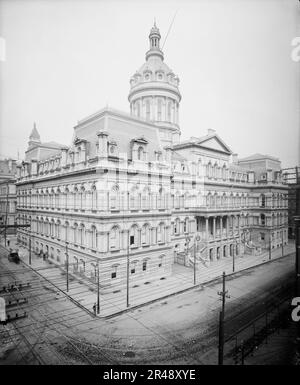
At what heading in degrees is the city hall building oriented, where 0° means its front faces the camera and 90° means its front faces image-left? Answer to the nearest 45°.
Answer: approximately 315°
